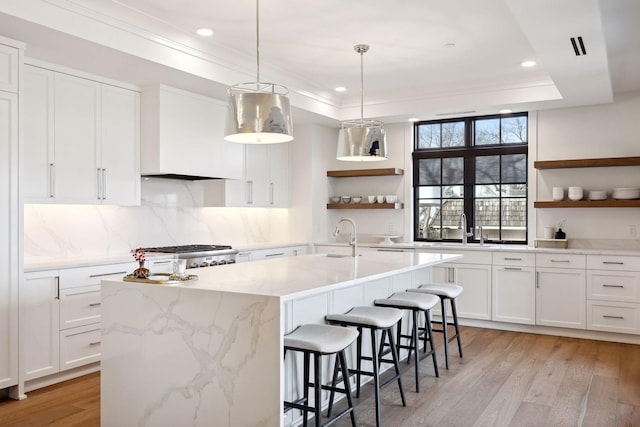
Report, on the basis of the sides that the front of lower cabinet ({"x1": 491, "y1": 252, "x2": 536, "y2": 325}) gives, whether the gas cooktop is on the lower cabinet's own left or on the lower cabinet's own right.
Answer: on the lower cabinet's own right

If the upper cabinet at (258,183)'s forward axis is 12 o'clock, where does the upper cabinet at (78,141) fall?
the upper cabinet at (78,141) is roughly at 3 o'clock from the upper cabinet at (258,183).

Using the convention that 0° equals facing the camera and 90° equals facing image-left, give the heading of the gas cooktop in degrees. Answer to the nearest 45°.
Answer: approximately 315°

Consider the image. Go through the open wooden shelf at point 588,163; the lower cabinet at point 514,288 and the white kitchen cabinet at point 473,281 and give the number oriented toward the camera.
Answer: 3

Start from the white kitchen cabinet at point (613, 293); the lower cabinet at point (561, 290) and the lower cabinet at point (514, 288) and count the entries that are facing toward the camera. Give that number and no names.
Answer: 3

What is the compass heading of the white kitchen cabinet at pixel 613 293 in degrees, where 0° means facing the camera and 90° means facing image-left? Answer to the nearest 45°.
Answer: approximately 0°

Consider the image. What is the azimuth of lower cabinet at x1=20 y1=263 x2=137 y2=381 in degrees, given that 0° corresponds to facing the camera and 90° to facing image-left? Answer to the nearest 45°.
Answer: approximately 315°

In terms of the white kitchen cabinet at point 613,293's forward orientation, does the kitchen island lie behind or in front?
in front

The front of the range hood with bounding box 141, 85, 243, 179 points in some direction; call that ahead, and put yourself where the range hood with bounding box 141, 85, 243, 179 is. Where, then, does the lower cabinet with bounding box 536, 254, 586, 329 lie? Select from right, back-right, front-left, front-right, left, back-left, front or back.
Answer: front-left
